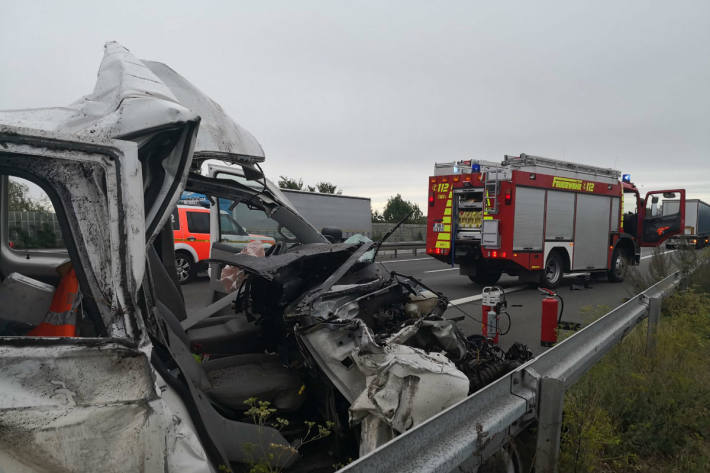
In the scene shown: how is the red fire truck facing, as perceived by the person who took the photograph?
facing away from the viewer and to the right of the viewer

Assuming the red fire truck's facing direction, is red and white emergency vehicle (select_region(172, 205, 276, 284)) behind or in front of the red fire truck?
behind

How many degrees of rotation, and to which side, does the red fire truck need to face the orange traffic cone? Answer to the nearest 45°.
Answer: approximately 135° to its right

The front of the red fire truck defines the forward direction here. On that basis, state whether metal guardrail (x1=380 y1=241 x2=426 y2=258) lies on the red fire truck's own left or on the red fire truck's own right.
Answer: on the red fire truck's own left

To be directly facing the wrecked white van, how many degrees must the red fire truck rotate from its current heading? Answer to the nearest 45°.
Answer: approximately 135° to its right

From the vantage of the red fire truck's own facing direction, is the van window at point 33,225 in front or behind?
behind

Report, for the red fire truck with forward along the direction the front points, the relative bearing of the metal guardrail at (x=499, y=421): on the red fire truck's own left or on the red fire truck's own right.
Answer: on the red fire truck's own right

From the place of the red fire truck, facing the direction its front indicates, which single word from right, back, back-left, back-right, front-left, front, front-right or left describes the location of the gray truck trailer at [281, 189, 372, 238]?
left
